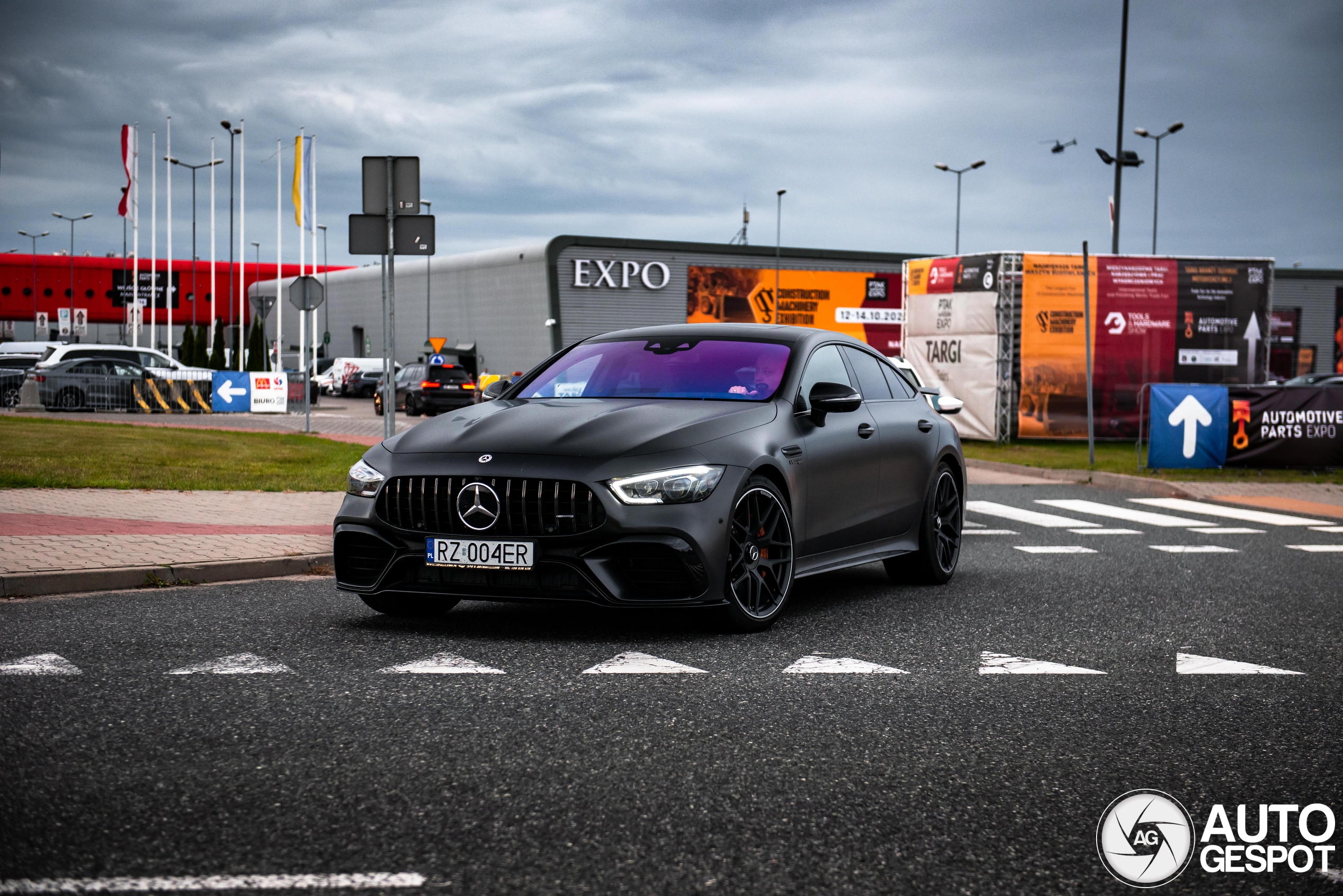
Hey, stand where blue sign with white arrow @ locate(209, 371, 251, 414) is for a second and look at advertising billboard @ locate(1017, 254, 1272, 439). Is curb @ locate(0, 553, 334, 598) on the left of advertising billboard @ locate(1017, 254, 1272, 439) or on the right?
right

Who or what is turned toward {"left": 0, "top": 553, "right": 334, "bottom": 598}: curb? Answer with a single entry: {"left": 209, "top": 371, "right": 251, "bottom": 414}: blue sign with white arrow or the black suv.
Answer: the blue sign with white arrow

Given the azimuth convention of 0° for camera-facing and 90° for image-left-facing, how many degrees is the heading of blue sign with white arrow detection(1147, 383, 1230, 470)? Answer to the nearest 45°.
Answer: approximately 0°

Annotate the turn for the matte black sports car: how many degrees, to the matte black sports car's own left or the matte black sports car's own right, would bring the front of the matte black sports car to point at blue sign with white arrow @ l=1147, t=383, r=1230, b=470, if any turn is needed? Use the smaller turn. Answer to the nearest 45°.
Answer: approximately 180°

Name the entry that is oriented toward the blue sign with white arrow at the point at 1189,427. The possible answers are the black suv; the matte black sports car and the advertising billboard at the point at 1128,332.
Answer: the advertising billboard

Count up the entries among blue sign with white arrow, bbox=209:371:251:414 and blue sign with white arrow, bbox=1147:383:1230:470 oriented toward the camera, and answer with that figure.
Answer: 2

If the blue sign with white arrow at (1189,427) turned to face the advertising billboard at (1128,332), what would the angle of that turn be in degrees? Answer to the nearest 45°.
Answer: approximately 180°

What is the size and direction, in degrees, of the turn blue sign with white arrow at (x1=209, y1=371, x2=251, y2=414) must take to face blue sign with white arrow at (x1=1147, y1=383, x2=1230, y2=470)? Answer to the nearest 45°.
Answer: approximately 45° to its left

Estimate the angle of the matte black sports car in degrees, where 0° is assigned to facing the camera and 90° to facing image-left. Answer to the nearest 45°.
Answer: approximately 45°

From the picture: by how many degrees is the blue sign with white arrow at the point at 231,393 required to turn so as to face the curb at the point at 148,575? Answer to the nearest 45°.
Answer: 0° — it already faces it

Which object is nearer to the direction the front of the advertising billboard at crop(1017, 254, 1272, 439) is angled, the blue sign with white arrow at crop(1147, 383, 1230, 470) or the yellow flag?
the blue sign with white arrow

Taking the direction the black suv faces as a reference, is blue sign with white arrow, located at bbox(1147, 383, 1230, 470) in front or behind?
behind

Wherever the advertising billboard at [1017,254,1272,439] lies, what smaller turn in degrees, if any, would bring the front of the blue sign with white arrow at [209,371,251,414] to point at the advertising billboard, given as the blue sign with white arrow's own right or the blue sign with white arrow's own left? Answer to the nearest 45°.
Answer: approximately 45° to the blue sign with white arrow's own left

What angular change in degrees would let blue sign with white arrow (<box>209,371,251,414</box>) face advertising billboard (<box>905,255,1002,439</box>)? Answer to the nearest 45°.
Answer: approximately 45° to its left

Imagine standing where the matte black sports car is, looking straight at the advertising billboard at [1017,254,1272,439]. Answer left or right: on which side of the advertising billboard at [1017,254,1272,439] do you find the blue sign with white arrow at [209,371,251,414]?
left

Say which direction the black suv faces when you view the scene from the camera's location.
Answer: facing away from the viewer and to the left of the viewer
